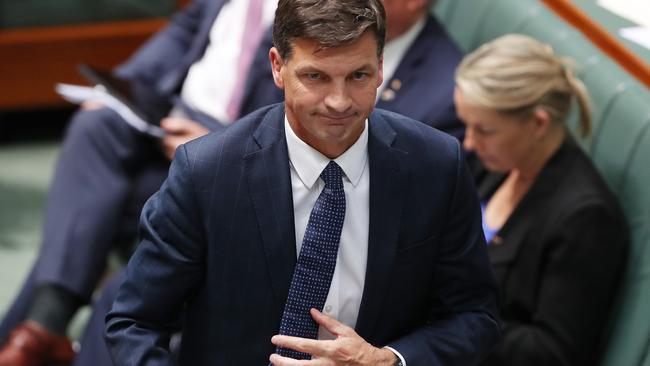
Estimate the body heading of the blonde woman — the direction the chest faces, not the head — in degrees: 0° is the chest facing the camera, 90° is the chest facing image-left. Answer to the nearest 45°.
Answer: approximately 90°

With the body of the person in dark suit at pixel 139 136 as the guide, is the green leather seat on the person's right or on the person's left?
on the person's left

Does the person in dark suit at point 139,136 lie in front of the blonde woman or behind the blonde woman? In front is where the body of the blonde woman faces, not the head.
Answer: in front

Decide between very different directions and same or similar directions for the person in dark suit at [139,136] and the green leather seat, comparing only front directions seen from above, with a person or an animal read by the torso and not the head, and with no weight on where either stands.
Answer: same or similar directions

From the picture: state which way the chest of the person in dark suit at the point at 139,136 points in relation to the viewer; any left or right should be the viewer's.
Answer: facing the viewer and to the left of the viewer

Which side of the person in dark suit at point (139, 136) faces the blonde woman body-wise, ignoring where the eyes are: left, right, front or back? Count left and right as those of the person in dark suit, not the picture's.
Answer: left

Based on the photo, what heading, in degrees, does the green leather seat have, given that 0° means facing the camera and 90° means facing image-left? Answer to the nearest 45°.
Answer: approximately 45°
